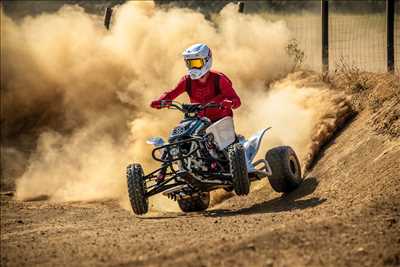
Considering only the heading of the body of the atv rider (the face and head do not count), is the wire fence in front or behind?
behind

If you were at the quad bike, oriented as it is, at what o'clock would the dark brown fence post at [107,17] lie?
The dark brown fence post is roughly at 4 o'clock from the quad bike.

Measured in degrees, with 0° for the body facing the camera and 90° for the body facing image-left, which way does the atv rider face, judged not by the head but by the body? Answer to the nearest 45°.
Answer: approximately 45°

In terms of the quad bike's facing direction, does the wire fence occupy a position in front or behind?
behind

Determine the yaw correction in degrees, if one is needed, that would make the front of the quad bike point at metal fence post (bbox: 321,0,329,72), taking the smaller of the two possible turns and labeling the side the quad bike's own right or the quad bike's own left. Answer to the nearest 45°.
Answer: approximately 180°

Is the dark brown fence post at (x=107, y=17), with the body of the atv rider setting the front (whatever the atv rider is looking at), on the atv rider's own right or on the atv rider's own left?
on the atv rider's own right

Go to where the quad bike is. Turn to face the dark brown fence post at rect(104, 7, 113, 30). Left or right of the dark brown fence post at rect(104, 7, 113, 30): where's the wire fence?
right

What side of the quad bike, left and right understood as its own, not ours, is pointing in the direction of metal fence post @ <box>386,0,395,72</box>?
back

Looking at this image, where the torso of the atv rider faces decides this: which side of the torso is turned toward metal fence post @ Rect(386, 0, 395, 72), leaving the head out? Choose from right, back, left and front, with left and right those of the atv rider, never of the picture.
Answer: back

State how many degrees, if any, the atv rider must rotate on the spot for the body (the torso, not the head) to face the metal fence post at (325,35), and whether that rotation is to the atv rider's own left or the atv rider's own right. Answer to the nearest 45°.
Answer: approximately 180°

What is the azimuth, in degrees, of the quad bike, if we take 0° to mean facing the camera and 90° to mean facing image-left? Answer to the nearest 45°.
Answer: approximately 45°
